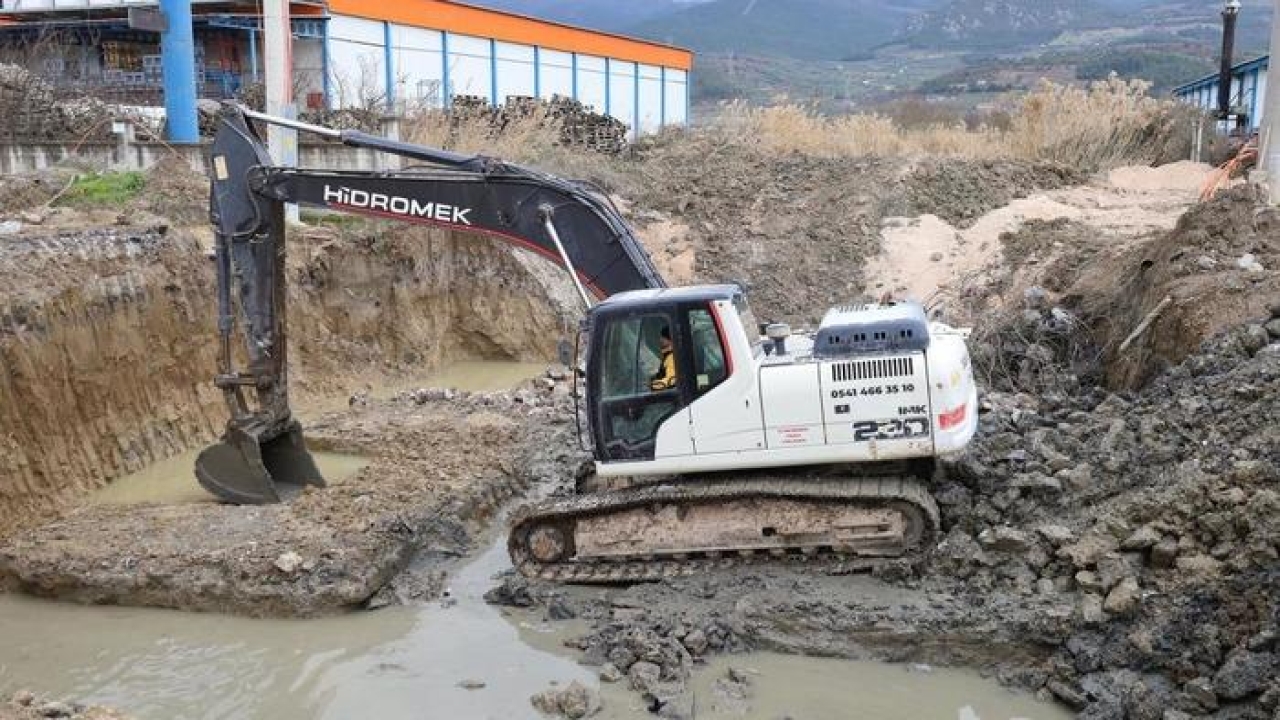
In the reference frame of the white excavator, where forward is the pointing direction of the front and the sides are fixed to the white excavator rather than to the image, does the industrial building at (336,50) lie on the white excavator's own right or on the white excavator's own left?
on the white excavator's own right

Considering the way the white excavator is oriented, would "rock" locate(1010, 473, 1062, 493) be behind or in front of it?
behind

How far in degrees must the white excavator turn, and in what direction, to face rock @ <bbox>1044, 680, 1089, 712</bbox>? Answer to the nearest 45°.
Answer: approximately 135° to its left

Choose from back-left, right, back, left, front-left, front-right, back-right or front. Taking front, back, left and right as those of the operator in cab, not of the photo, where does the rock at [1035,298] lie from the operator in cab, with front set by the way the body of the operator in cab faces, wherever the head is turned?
back-right

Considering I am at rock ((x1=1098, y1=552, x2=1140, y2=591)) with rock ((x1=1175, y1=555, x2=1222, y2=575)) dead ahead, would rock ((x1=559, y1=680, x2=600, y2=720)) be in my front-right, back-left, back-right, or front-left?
back-right

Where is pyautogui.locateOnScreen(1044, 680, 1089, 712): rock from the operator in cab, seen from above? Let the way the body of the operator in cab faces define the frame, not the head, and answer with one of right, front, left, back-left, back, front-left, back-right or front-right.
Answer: back-left

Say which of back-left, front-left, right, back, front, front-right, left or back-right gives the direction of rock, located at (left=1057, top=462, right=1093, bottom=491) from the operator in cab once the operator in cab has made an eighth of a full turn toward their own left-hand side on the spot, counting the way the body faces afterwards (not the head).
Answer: back-left

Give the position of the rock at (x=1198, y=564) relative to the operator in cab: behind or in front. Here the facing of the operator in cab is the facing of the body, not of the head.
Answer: behind

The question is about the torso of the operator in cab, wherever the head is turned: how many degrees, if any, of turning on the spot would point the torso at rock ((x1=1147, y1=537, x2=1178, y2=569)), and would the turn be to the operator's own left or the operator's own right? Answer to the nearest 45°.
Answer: approximately 180°

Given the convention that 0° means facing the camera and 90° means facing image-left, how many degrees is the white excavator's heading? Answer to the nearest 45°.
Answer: approximately 90°

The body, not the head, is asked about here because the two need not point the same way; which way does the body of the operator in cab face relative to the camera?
to the viewer's left

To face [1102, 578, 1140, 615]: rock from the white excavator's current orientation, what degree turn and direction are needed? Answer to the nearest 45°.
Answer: approximately 135° to its left
